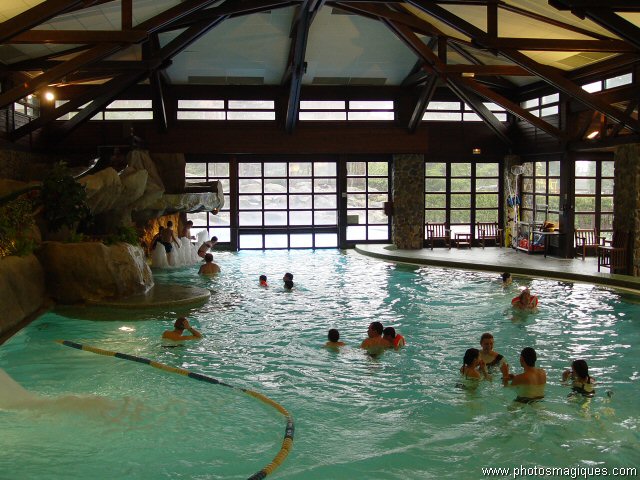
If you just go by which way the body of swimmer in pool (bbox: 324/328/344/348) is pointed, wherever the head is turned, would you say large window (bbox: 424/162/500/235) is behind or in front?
in front

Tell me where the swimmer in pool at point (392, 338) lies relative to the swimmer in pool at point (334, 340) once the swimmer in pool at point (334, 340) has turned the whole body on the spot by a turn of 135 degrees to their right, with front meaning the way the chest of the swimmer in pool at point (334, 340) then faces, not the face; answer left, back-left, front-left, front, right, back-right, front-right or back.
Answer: front-left

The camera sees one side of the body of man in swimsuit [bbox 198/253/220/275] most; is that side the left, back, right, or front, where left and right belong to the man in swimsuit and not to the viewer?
back

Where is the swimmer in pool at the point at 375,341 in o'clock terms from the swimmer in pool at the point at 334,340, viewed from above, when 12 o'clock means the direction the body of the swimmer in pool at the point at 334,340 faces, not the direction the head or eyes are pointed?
the swimmer in pool at the point at 375,341 is roughly at 4 o'clock from the swimmer in pool at the point at 334,340.

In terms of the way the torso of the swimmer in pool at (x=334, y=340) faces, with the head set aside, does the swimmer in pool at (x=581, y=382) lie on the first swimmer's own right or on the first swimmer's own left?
on the first swimmer's own right

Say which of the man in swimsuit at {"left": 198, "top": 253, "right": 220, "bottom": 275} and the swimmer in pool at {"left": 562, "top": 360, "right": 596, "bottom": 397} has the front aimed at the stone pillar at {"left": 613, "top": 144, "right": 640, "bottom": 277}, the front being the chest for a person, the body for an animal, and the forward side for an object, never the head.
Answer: the swimmer in pool

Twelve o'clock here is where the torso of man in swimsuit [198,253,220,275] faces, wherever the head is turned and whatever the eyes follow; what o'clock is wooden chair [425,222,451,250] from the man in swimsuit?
The wooden chair is roughly at 2 o'clock from the man in swimsuit.

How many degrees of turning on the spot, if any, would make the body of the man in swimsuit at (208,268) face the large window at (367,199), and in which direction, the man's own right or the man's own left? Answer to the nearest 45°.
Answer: approximately 45° to the man's own right

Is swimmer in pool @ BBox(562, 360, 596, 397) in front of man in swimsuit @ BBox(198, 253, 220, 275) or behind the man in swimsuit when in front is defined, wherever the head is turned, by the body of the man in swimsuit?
behind

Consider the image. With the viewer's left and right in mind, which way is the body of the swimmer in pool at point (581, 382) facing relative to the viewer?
facing away from the viewer

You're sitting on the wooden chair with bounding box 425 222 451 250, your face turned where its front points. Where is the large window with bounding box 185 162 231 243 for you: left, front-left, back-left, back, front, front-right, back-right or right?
back-right

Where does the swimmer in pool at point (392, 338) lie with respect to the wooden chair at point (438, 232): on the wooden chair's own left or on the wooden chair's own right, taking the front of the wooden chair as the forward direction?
on the wooden chair's own right

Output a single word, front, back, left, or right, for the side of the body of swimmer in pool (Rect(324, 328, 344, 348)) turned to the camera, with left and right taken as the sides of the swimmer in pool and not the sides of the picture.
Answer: back
